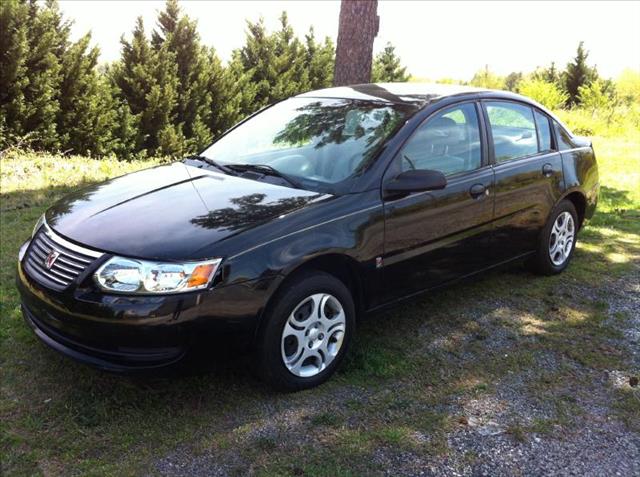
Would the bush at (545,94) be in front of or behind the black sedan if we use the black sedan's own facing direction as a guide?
behind

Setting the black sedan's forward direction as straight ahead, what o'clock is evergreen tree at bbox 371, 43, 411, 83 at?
The evergreen tree is roughly at 5 o'clock from the black sedan.

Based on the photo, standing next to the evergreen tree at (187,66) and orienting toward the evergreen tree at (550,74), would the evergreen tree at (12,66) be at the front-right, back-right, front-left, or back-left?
back-left

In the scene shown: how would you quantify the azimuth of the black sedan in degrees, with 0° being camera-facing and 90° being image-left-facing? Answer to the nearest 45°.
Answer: approximately 45°

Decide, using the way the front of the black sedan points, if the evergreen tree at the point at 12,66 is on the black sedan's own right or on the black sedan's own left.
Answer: on the black sedan's own right

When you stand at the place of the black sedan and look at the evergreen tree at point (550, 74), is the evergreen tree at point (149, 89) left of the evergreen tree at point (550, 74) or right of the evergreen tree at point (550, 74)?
left

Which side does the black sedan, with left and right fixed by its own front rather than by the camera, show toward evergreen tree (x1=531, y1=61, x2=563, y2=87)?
back

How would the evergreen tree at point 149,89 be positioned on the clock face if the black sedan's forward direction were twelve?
The evergreen tree is roughly at 4 o'clock from the black sedan.

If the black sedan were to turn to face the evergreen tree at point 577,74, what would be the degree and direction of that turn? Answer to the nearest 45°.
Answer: approximately 180°

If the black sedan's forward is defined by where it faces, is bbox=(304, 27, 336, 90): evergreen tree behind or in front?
behind
